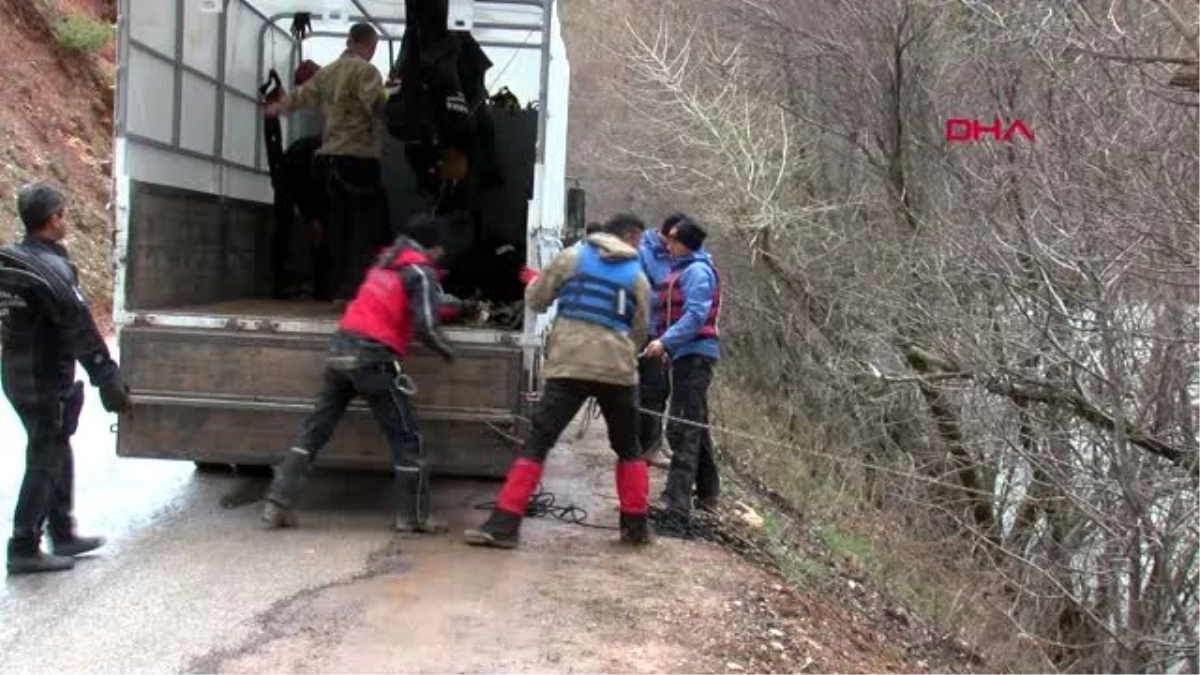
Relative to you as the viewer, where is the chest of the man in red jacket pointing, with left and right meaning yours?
facing away from the viewer and to the right of the viewer

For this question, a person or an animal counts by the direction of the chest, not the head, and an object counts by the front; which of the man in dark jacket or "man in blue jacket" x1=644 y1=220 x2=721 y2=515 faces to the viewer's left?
the man in blue jacket

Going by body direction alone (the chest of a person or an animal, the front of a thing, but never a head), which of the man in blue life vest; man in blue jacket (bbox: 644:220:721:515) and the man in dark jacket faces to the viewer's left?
the man in blue jacket

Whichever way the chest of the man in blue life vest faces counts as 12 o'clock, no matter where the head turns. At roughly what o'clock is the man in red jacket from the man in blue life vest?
The man in red jacket is roughly at 9 o'clock from the man in blue life vest.

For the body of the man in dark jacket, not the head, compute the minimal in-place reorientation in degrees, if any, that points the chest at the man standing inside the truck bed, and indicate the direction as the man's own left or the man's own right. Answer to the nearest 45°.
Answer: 0° — they already face them

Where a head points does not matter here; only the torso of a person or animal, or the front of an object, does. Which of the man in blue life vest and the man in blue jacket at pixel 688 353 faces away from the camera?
the man in blue life vest

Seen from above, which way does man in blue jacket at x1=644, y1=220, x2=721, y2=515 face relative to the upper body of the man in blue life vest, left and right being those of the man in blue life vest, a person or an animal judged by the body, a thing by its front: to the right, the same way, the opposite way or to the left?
to the left

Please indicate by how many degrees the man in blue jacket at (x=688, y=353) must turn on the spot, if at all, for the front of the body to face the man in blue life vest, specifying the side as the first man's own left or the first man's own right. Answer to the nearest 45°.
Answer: approximately 45° to the first man's own left

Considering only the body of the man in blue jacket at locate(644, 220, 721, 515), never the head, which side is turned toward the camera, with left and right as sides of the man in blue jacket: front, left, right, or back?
left

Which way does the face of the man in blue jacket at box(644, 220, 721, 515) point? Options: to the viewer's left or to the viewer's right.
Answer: to the viewer's left
